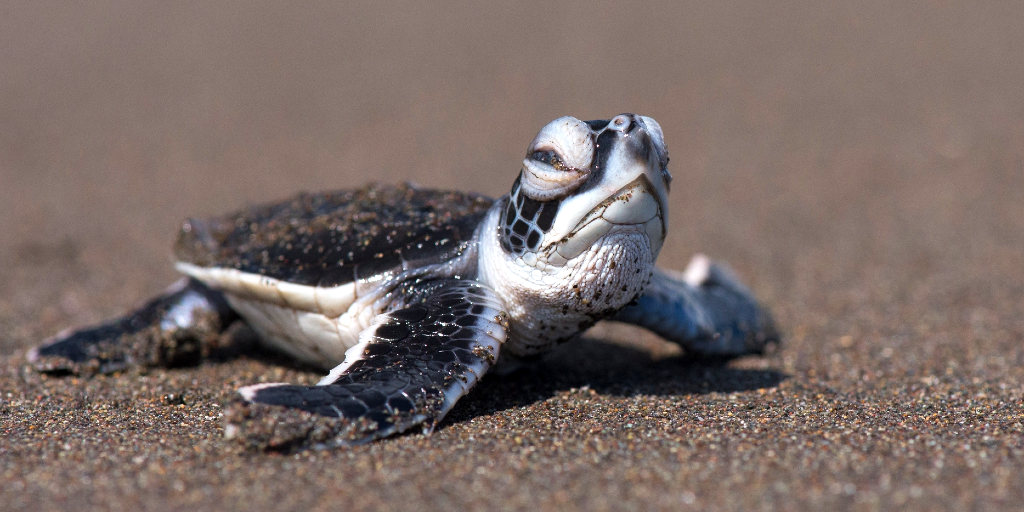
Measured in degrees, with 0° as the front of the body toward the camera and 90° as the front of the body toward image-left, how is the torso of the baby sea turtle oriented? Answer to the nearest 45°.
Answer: approximately 315°
